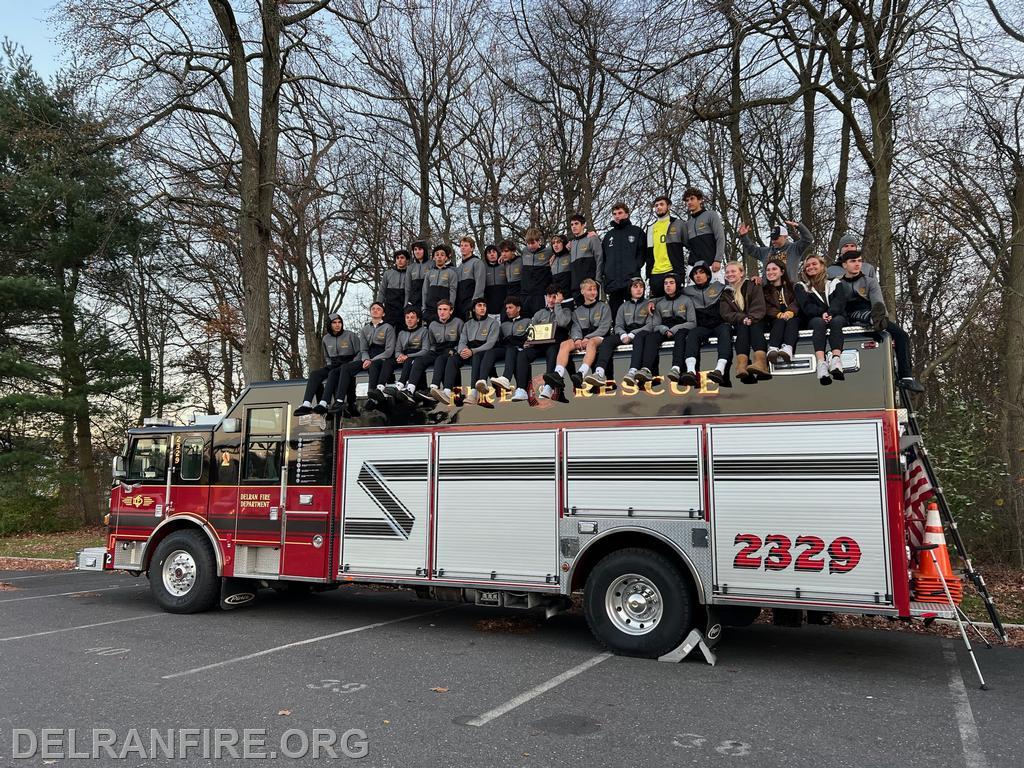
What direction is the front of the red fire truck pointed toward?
to the viewer's left

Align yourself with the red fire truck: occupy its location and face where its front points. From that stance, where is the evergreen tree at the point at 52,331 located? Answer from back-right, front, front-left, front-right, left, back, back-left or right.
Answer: front-right
